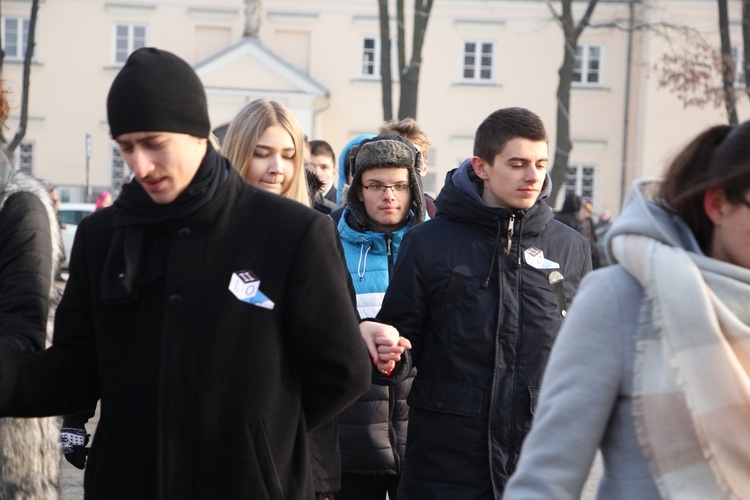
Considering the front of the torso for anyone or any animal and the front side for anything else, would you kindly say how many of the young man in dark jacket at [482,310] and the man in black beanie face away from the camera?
0

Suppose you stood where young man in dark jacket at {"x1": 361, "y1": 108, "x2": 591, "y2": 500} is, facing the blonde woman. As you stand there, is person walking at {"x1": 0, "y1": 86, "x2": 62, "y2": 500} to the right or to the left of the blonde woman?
left

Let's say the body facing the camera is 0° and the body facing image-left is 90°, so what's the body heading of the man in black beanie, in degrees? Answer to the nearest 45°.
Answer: approximately 45°

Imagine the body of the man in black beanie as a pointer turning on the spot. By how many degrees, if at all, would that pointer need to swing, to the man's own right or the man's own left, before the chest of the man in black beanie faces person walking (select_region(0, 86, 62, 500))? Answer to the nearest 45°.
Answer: approximately 90° to the man's own right

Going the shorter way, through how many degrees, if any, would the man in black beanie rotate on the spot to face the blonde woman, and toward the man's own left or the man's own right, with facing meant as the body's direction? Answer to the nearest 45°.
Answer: approximately 135° to the man's own right

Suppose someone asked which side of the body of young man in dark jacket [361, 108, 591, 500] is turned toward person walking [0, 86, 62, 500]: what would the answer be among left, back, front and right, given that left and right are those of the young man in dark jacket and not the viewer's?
right

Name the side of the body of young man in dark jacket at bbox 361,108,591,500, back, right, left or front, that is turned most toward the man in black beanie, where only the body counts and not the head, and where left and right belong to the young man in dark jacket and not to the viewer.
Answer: right

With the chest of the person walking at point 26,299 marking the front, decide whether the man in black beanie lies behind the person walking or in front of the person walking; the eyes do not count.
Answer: behind

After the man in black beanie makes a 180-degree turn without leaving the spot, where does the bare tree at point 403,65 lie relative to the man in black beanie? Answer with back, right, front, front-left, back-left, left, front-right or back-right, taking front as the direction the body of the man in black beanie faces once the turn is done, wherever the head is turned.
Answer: front-left

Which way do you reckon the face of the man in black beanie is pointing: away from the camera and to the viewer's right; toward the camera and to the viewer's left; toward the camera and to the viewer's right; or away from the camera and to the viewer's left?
toward the camera and to the viewer's left

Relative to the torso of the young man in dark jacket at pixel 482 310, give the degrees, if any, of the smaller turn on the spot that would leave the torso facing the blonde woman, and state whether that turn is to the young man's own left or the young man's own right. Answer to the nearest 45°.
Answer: approximately 135° to the young man's own right
